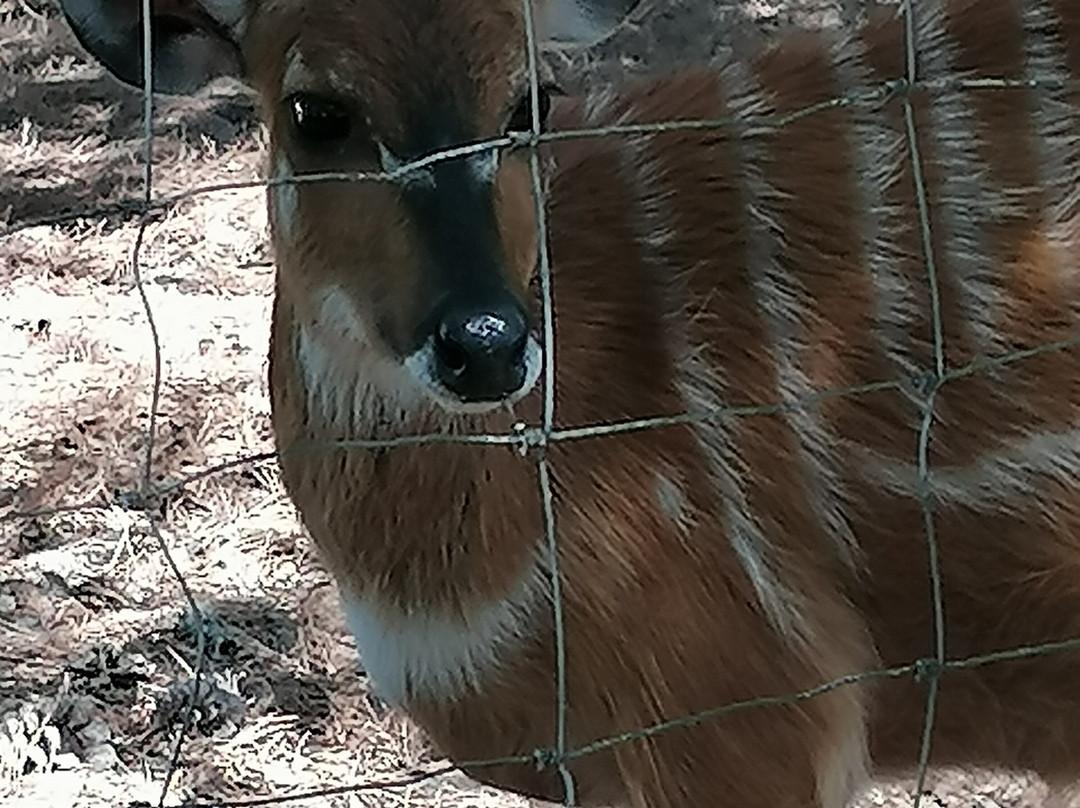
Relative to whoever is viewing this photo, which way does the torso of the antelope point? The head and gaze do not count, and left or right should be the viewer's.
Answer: facing the viewer and to the left of the viewer
